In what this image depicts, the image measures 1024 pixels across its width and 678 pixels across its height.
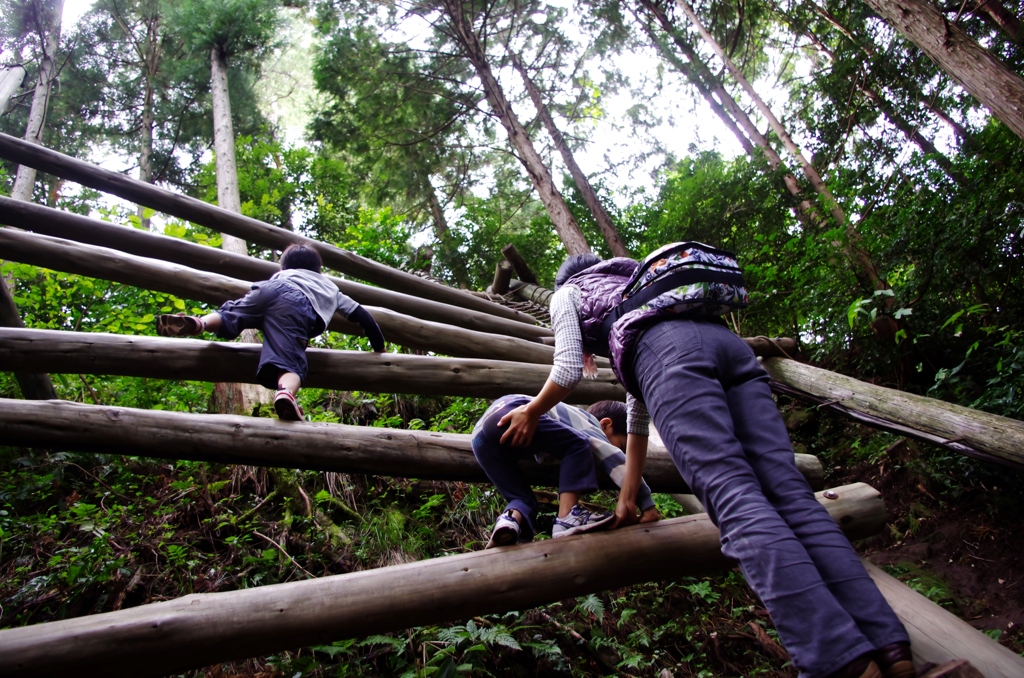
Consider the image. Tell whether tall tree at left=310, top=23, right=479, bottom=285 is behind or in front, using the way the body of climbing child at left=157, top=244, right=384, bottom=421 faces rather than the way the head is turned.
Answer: in front

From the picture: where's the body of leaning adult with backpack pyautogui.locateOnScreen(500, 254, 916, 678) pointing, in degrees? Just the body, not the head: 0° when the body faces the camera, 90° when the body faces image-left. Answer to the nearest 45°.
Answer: approximately 135°

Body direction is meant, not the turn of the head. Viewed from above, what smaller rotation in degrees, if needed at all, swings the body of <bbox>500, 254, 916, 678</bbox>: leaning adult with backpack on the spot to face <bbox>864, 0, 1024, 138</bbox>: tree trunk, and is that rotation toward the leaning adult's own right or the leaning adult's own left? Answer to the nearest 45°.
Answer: approximately 90° to the leaning adult's own right

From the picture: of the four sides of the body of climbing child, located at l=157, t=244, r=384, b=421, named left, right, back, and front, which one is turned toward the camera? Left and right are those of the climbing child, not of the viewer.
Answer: back

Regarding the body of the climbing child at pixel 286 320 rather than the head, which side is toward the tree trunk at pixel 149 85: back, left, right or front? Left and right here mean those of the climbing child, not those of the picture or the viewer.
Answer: front

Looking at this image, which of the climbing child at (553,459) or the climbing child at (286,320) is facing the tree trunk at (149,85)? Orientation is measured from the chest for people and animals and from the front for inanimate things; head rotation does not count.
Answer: the climbing child at (286,320)

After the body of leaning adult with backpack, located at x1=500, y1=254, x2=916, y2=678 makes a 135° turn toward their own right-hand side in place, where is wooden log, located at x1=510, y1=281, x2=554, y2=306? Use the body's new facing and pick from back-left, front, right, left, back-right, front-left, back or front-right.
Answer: left

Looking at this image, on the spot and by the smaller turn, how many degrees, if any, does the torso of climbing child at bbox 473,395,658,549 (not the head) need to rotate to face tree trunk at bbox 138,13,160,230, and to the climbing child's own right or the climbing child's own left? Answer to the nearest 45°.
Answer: approximately 90° to the climbing child's own left

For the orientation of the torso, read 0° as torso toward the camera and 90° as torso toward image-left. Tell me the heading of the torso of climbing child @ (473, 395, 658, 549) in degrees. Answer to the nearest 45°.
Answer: approximately 270°

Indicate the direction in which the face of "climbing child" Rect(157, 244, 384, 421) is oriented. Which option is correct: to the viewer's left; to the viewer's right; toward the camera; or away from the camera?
away from the camera
